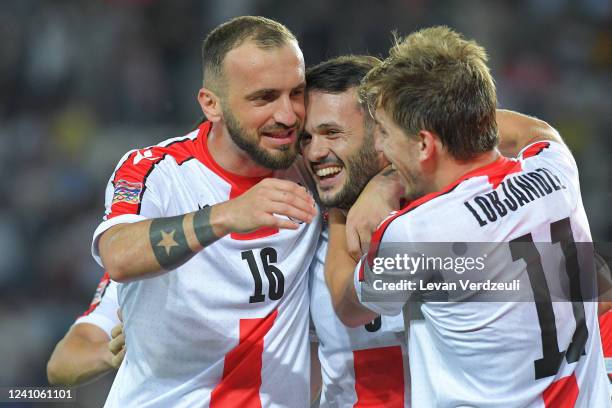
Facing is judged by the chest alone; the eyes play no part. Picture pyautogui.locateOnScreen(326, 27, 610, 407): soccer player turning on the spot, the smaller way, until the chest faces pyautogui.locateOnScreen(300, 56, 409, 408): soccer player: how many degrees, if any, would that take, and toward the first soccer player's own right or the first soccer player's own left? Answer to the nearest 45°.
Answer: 0° — they already face them

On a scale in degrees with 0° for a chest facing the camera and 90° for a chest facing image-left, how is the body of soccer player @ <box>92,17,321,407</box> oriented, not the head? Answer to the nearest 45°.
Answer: approximately 315°

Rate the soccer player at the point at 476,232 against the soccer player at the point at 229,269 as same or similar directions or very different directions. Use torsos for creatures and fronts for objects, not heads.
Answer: very different directions

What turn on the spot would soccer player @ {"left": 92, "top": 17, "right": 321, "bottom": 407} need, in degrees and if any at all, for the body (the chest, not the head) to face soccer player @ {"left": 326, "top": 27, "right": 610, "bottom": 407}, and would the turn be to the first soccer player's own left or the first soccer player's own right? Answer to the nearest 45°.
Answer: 0° — they already face them

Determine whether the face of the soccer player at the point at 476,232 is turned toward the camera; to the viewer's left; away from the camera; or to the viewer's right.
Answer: to the viewer's left

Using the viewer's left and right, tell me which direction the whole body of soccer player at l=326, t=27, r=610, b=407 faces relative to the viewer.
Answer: facing away from the viewer and to the left of the viewer
